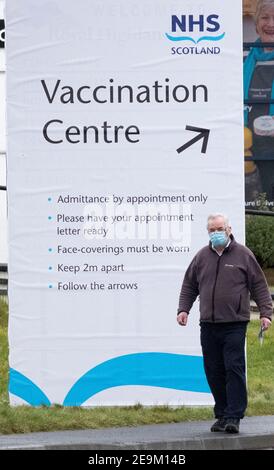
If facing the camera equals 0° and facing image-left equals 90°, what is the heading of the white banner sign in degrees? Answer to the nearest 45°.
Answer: approximately 0°
